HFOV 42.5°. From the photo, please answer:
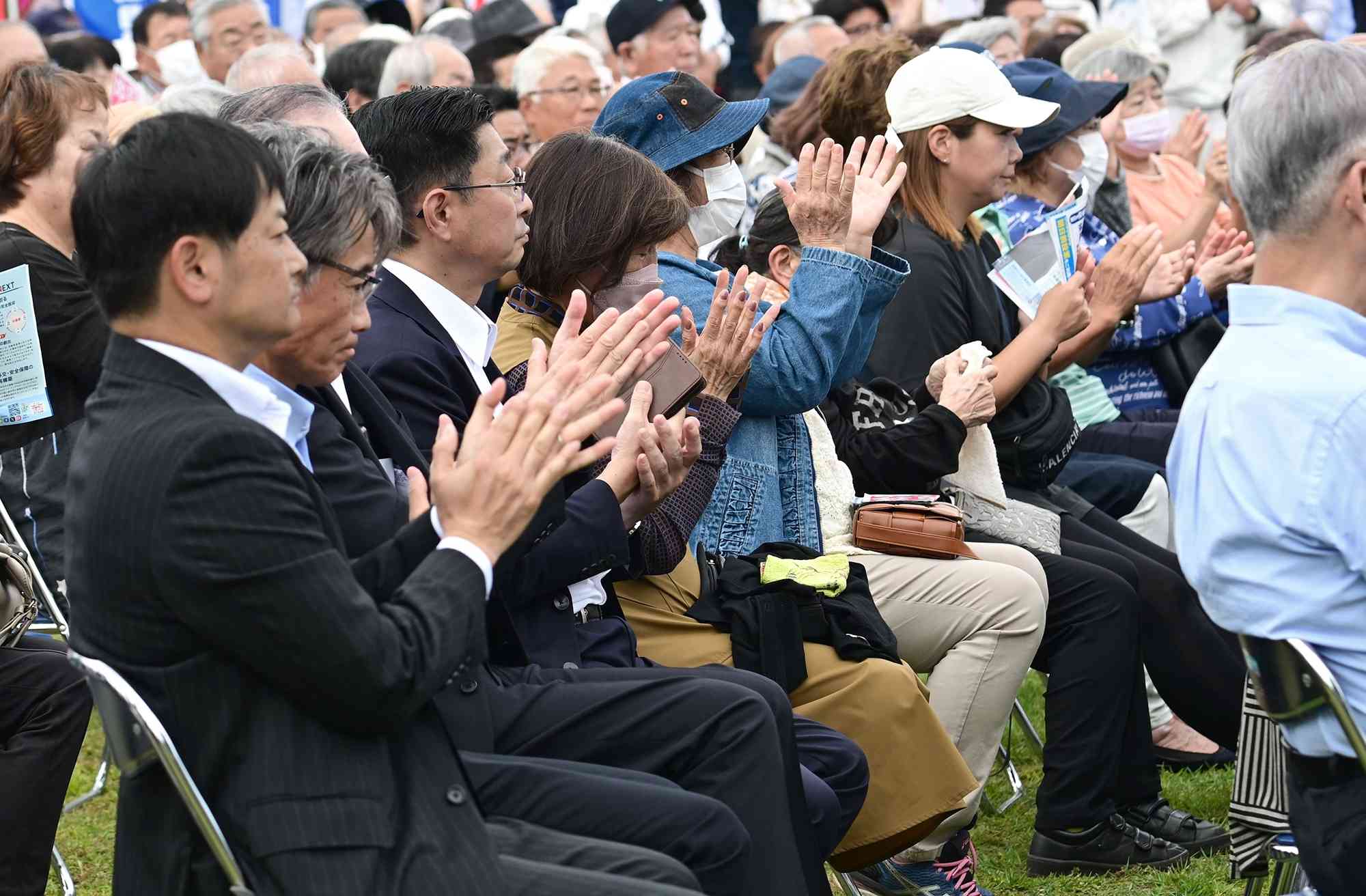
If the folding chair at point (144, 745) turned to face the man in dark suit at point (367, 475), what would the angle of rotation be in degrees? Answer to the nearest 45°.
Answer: approximately 45° to its left

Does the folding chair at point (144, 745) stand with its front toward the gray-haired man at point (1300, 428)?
yes

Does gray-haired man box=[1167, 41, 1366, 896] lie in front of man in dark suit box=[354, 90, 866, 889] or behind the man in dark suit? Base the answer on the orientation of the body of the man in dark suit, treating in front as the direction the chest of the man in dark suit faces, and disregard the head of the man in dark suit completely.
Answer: in front

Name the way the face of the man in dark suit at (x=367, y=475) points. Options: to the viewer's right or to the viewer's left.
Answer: to the viewer's right

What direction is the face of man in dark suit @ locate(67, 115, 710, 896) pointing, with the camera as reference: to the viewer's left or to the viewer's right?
to the viewer's right

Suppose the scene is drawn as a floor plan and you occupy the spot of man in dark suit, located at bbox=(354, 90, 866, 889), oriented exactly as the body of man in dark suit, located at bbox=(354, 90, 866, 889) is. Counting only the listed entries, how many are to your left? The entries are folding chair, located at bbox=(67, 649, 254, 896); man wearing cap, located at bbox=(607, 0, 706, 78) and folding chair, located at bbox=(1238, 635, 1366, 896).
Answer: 1

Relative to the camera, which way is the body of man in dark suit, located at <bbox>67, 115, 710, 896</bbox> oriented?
to the viewer's right

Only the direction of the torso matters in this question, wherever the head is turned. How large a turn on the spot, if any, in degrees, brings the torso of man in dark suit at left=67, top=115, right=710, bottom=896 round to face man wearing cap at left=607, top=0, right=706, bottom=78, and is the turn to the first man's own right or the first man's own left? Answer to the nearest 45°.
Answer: approximately 90° to the first man's own left

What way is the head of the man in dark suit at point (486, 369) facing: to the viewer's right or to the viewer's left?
to the viewer's right

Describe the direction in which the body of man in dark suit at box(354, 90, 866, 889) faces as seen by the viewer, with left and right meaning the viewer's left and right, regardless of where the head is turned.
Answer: facing to the right of the viewer

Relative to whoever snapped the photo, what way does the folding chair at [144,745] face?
facing to the right of the viewer

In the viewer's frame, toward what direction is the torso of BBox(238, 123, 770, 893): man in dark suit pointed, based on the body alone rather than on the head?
to the viewer's right

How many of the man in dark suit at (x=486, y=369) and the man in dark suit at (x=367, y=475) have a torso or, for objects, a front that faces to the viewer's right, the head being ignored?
2

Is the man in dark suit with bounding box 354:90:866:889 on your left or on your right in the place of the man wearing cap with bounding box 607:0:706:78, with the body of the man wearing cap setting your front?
on your right

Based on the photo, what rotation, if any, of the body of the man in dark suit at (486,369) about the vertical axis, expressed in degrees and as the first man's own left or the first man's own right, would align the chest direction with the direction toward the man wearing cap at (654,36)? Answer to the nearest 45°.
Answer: approximately 90° to the first man's own left
